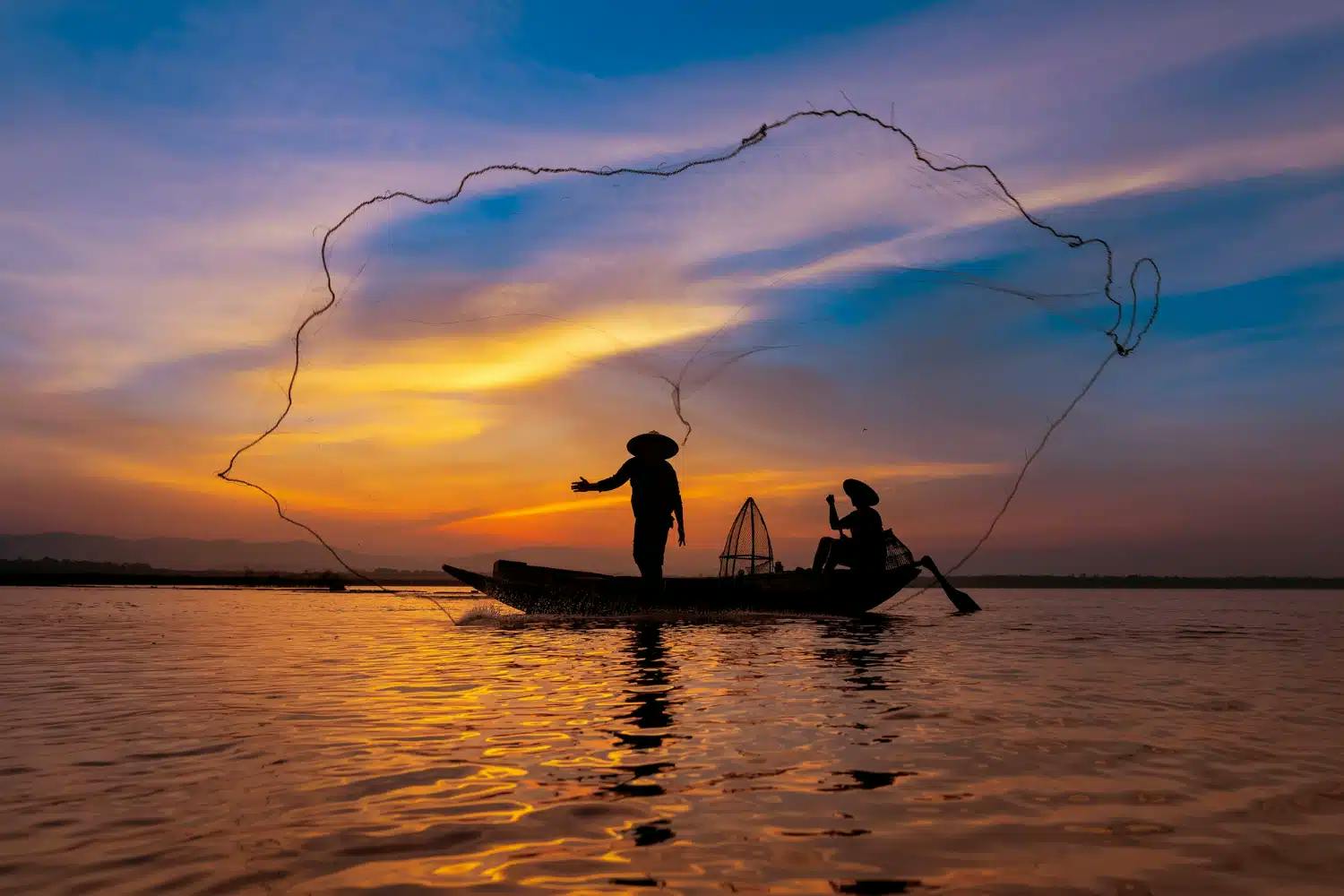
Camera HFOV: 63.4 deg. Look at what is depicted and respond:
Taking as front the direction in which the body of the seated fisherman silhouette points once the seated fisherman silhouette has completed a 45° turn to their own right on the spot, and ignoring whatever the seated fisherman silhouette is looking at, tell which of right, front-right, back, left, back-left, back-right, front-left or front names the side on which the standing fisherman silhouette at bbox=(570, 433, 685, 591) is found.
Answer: left

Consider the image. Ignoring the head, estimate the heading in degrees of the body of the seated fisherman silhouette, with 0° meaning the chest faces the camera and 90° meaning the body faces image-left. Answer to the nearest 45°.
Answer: approximately 90°
